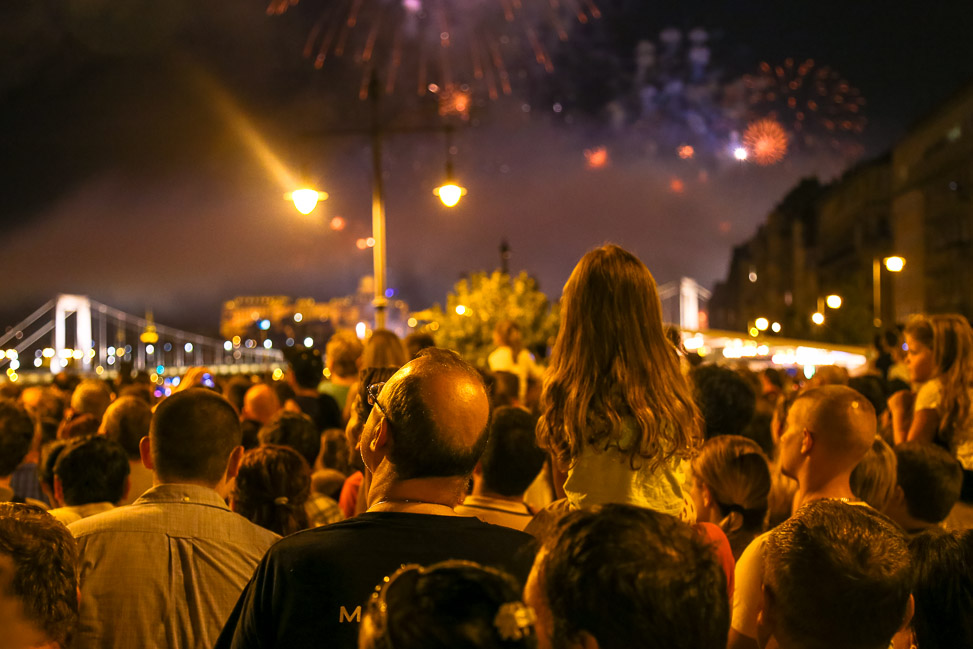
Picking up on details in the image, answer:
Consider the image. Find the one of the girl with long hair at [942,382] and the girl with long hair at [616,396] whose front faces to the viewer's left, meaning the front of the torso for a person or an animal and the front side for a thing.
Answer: the girl with long hair at [942,382]

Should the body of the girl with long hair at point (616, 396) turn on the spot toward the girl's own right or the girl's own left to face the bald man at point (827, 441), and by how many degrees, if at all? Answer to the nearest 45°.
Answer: approximately 45° to the girl's own right

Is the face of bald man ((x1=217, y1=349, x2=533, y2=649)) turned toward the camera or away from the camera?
away from the camera

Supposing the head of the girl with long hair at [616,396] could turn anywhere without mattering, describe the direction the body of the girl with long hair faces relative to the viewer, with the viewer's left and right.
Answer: facing away from the viewer

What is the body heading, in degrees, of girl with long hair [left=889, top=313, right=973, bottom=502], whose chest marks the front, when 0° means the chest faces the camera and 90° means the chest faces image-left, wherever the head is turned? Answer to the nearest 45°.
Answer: approximately 90°

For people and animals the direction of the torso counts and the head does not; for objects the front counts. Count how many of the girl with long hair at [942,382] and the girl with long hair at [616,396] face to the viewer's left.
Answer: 1

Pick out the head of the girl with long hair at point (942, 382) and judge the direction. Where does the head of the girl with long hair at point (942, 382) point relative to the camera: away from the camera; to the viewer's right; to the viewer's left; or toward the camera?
to the viewer's left

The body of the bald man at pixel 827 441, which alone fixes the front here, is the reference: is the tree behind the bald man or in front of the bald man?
in front

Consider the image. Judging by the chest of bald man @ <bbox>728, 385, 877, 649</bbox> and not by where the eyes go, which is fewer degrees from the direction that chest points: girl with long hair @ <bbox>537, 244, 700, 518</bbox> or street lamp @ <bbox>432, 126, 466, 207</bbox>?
the street lamp

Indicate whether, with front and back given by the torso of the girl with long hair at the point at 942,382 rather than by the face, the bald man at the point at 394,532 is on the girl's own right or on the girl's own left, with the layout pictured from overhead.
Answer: on the girl's own left

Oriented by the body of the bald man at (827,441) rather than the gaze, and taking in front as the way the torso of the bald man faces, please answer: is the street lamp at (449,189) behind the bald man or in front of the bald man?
in front

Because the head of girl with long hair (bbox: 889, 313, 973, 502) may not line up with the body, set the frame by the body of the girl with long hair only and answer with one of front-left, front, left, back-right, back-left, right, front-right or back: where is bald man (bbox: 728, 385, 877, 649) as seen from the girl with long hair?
left

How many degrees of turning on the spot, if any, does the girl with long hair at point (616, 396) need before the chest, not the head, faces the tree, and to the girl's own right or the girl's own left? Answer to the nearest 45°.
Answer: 0° — they already face it

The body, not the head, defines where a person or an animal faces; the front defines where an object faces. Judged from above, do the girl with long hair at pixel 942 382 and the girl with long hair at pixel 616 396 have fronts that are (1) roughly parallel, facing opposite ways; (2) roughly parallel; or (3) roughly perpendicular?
roughly perpendicular

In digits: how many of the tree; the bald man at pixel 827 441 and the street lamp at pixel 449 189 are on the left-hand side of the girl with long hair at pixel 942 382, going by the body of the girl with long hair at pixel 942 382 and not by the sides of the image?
1
